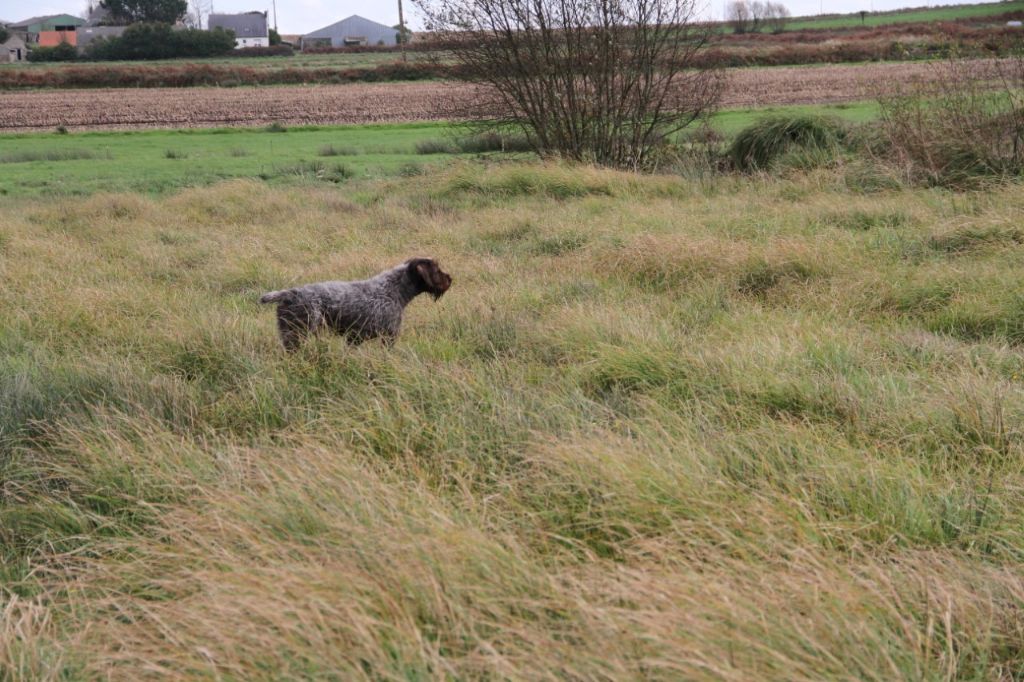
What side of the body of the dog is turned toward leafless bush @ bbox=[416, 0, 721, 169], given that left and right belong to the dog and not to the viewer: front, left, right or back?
left

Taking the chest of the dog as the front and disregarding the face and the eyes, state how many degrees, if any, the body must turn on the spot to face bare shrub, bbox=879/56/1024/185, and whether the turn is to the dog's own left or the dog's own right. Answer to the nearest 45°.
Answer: approximately 45° to the dog's own left

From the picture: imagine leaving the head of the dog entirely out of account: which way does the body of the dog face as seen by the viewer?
to the viewer's right

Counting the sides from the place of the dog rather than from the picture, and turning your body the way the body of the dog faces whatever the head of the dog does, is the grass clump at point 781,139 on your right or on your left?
on your left
